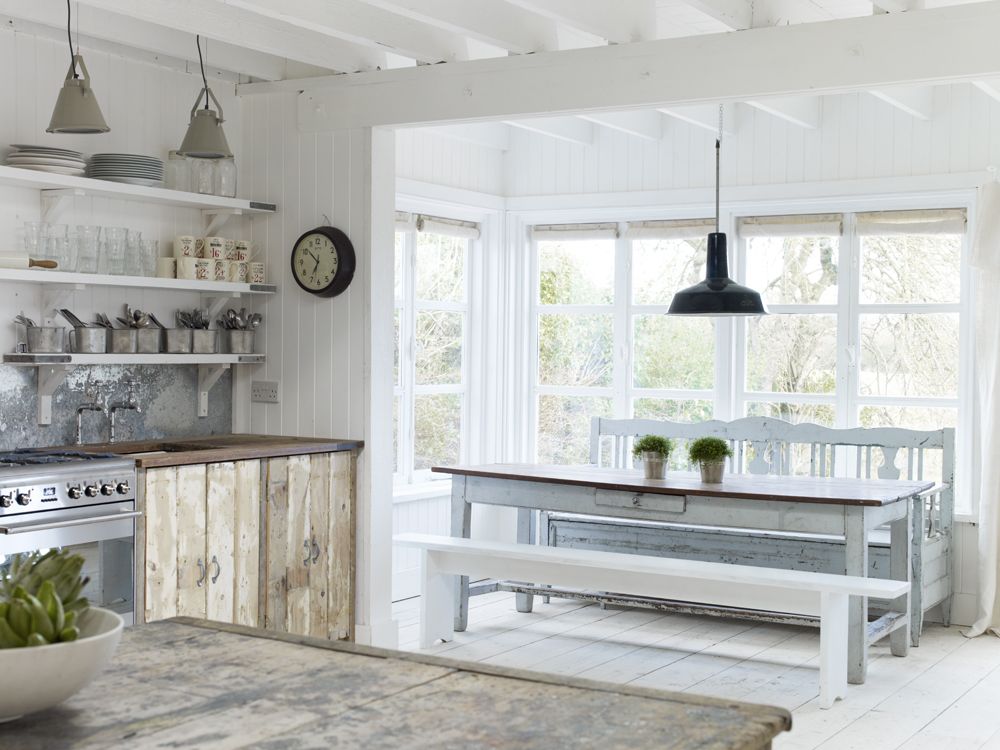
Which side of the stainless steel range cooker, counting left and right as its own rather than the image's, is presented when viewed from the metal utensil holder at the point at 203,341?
left

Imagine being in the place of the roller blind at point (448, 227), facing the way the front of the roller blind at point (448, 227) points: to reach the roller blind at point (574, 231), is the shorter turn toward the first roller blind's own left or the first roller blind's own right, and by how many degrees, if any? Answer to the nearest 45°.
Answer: approximately 45° to the first roller blind's own left

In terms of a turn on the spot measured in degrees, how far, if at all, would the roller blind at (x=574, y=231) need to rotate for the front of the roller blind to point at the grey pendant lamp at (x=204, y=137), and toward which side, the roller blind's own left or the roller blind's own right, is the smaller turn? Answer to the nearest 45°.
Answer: approximately 45° to the roller blind's own right

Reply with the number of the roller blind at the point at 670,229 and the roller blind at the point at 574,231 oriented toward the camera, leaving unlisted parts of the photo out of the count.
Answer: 2

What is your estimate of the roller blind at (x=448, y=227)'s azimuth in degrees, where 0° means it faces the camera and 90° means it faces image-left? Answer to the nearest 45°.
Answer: approximately 315°

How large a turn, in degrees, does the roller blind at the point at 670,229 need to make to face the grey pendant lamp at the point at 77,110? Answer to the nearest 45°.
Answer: approximately 45° to its right

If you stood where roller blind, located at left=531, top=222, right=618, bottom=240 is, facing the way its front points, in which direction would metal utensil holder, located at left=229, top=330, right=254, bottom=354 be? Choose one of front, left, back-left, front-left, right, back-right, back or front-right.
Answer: front-right

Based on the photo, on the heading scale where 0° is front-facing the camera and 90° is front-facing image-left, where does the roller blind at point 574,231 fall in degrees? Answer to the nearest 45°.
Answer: approximately 0°
